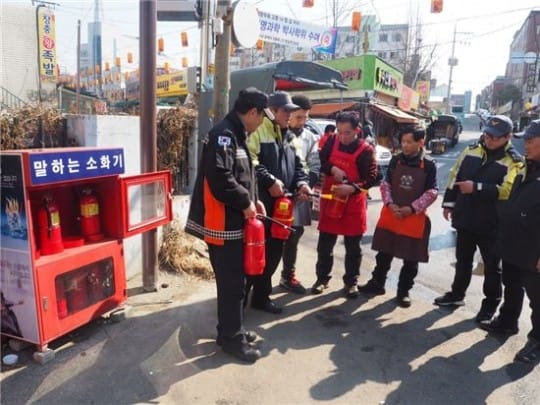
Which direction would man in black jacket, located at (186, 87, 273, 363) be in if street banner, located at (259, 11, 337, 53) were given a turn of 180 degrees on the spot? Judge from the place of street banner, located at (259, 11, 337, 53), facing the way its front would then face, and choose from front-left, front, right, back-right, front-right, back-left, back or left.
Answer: back-left

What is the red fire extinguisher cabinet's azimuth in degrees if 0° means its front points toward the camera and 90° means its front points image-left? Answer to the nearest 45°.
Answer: approximately 315°

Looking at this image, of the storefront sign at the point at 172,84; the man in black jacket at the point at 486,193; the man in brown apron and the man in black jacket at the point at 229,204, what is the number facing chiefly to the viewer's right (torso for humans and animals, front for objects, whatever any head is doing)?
1

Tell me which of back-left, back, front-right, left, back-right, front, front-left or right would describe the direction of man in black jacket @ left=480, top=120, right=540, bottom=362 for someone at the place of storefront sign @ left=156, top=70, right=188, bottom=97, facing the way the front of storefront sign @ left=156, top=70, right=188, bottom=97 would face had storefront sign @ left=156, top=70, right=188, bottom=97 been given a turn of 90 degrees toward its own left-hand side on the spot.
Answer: front-right

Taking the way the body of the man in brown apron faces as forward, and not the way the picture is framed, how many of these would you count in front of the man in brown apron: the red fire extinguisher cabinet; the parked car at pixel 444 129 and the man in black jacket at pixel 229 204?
2

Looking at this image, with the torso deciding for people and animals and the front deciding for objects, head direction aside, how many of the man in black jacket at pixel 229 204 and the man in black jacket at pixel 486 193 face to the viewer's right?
1

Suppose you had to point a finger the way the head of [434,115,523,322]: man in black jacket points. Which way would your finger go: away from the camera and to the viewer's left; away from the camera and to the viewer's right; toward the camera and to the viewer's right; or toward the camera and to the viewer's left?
toward the camera and to the viewer's left

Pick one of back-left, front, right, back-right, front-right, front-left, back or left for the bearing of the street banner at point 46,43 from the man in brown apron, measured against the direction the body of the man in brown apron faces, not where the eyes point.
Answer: right

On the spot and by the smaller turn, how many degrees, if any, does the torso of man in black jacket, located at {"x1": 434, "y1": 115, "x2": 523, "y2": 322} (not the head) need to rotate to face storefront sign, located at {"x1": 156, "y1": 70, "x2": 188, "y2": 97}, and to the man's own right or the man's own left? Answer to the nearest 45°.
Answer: approximately 90° to the man's own right

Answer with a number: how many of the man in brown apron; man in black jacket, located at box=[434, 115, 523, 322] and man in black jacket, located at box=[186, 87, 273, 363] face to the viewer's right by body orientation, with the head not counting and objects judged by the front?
1

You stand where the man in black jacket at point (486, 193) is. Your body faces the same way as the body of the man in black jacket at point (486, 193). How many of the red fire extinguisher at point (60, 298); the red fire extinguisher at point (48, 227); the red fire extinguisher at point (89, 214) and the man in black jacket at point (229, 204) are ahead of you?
4

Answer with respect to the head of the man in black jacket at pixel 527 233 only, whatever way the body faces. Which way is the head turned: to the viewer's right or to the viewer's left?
to the viewer's left

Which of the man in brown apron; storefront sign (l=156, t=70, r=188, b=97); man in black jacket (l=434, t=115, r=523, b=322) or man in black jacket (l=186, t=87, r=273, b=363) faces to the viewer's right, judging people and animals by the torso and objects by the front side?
man in black jacket (l=186, t=87, r=273, b=363)

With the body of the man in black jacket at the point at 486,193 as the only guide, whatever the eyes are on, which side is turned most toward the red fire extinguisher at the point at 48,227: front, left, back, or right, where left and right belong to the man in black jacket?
front
